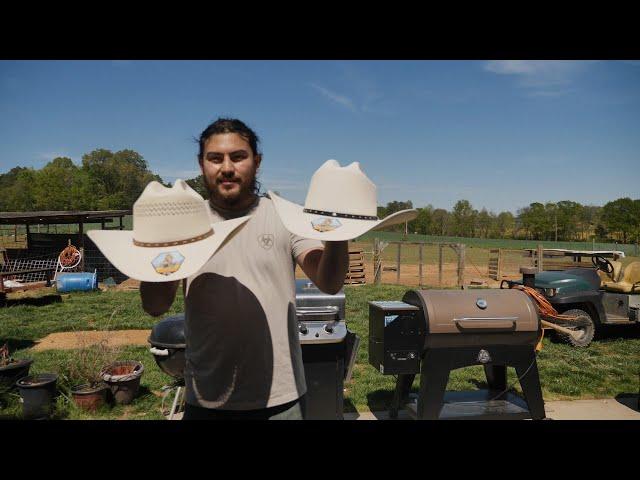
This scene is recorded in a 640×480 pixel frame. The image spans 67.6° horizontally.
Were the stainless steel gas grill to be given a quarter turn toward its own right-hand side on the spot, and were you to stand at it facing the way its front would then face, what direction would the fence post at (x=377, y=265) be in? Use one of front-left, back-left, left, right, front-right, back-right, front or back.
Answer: right

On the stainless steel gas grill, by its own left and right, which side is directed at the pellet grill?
left

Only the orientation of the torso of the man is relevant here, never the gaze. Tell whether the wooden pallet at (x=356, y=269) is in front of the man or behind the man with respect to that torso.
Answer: behind

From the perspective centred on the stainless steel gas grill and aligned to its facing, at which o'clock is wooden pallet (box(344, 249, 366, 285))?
The wooden pallet is roughly at 6 o'clock from the stainless steel gas grill.

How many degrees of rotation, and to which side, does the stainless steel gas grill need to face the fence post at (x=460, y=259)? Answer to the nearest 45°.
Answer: approximately 180°

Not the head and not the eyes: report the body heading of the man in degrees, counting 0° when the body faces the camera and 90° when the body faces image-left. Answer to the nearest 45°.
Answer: approximately 0°

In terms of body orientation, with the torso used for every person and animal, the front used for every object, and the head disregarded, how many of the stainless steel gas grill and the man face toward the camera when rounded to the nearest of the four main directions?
2

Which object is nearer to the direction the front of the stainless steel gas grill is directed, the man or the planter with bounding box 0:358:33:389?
the man
